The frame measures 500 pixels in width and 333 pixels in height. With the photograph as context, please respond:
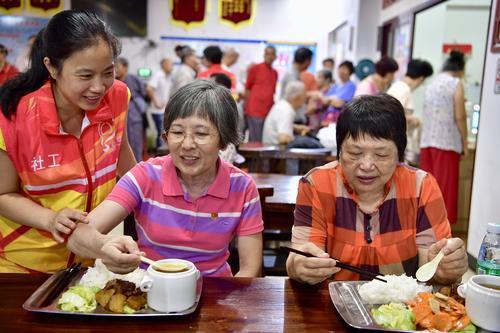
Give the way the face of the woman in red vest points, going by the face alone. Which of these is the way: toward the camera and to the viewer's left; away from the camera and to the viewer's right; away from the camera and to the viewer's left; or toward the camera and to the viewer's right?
toward the camera and to the viewer's right

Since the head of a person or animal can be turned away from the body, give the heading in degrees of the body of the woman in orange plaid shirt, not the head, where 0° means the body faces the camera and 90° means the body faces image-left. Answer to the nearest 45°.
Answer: approximately 0°

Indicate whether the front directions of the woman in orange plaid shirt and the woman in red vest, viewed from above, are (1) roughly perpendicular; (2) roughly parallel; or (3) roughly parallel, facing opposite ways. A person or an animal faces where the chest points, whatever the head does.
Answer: roughly perpendicular

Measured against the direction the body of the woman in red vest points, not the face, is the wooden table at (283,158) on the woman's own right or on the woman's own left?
on the woman's own left

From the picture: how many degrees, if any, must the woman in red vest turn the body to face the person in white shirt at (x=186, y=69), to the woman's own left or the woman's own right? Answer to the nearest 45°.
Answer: approximately 135° to the woman's own left

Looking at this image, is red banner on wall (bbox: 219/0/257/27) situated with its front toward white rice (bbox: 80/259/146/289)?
yes

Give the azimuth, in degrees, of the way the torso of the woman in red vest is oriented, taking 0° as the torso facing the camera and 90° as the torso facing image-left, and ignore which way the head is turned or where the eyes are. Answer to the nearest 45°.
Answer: approximately 315°
